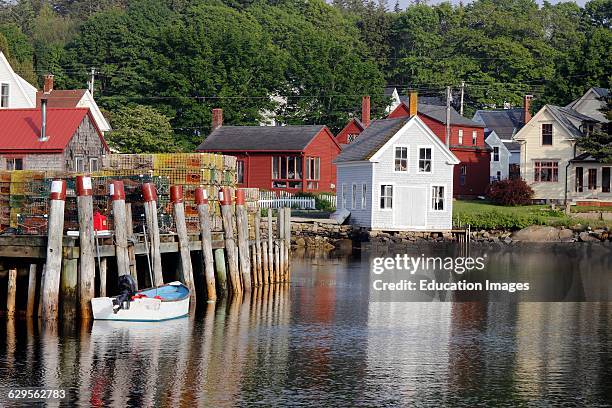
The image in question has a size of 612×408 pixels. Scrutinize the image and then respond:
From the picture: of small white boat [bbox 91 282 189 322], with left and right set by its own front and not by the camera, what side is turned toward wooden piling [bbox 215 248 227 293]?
front

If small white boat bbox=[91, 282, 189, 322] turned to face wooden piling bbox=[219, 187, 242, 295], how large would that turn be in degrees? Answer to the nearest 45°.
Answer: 0° — it already faces it

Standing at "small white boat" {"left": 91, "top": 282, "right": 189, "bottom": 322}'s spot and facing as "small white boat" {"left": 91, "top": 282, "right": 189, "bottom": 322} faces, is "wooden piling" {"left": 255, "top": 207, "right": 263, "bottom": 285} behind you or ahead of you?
ahead

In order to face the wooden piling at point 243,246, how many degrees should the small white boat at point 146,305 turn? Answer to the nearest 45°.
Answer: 0° — it already faces it

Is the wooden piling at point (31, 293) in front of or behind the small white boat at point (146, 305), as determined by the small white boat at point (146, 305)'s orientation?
behind

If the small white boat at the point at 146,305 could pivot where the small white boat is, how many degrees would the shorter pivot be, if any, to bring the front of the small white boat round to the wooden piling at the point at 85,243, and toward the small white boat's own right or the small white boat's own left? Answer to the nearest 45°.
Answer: approximately 180°

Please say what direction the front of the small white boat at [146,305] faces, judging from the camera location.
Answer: facing away from the viewer and to the right of the viewer

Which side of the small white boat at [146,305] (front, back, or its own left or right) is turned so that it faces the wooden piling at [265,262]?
front
